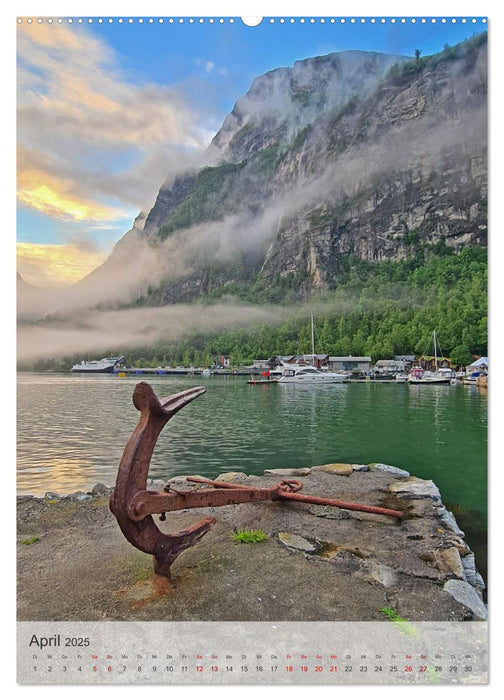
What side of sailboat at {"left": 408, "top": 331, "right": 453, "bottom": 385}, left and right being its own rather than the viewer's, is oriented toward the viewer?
right

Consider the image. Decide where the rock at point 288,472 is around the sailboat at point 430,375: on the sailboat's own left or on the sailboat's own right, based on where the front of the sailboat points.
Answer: on the sailboat's own right

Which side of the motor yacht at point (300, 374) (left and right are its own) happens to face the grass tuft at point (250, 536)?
right
